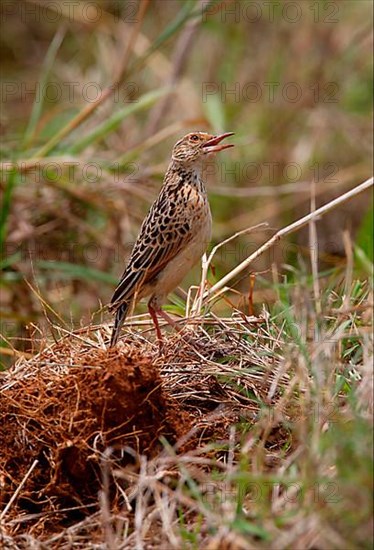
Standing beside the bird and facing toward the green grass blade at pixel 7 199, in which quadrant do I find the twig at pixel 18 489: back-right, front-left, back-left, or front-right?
back-left

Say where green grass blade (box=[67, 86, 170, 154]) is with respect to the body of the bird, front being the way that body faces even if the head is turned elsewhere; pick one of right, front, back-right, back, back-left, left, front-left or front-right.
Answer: left

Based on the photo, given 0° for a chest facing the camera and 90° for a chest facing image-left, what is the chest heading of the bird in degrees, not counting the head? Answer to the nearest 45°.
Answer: approximately 270°

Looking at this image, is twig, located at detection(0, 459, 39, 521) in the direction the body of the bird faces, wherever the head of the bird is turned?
no

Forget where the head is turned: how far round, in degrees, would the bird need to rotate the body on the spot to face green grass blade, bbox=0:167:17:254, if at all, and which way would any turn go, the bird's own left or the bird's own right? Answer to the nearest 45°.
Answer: approximately 135° to the bird's own left

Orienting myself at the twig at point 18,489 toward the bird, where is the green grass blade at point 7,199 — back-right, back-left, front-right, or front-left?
front-left
